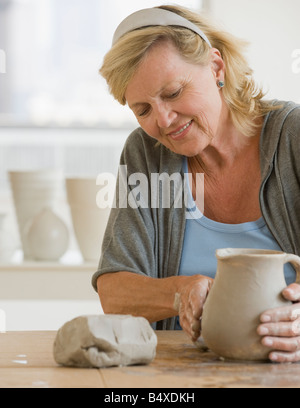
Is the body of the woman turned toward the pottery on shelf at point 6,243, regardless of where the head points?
no

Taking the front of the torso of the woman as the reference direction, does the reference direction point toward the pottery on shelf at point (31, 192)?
no

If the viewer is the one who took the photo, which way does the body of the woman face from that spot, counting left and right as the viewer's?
facing the viewer

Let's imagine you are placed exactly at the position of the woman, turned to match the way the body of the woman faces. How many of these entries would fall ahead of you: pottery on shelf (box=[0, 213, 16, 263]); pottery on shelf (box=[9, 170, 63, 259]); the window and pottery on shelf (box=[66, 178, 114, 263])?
0

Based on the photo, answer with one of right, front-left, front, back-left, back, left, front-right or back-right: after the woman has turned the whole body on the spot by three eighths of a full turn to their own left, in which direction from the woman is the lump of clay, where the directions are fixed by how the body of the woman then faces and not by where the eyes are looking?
back-right

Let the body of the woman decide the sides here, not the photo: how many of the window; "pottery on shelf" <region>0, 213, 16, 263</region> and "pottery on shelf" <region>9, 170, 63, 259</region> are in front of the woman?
0

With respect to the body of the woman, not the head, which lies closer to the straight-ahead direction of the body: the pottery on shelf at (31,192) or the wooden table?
the wooden table

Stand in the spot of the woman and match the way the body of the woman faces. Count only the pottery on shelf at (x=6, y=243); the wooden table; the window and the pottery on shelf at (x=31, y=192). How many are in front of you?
1

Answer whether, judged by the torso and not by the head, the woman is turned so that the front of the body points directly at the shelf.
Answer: no

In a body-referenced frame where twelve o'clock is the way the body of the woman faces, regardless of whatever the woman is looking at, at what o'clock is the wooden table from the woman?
The wooden table is roughly at 12 o'clock from the woman.

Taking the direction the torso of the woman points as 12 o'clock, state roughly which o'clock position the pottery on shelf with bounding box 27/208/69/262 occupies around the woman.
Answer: The pottery on shelf is roughly at 5 o'clock from the woman.
